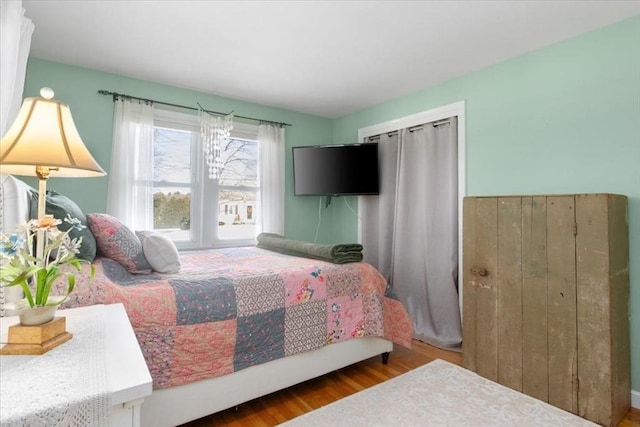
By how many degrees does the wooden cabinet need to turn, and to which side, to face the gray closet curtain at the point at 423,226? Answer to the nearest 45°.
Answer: approximately 90° to its right

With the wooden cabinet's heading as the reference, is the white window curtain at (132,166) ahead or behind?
ahead

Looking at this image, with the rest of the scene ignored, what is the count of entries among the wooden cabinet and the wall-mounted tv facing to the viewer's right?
0

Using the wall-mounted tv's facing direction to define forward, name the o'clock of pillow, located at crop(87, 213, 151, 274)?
The pillow is roughly at 1 o'clock from the wall-mounted tv.

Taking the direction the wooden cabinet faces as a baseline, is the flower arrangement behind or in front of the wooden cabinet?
in front

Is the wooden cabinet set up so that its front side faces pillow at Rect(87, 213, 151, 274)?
no

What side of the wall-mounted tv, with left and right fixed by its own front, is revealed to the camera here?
front

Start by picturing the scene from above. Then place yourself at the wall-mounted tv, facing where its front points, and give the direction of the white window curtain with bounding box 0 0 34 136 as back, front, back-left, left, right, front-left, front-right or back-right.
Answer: front-right

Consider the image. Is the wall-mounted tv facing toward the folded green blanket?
yes

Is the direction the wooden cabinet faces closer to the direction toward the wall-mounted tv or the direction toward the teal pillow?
the teal pillow

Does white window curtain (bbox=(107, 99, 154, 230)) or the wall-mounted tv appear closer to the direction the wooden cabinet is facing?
the white window curtain

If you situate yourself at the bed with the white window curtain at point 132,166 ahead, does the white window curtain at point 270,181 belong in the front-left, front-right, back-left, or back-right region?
front-right

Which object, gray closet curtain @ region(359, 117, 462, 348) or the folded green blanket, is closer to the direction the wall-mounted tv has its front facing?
the folded green blanket

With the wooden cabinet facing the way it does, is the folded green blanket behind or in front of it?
in front

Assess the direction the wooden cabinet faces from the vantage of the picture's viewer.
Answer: facing the viewer and to the left of the viewer
